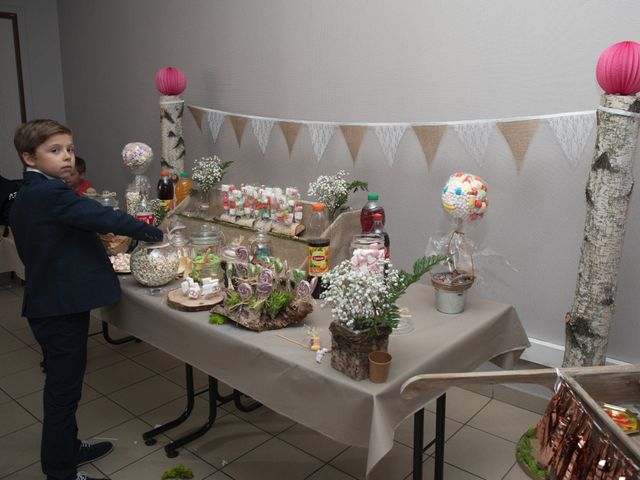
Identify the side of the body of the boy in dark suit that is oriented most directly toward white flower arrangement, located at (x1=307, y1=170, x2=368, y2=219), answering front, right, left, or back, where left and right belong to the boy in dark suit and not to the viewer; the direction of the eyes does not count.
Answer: front

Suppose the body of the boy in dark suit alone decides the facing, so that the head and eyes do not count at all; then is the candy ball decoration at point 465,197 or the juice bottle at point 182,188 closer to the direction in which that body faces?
the candy ball decoration

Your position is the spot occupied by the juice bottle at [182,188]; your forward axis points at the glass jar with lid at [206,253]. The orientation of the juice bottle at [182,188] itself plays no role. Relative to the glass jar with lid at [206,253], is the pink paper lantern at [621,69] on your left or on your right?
left

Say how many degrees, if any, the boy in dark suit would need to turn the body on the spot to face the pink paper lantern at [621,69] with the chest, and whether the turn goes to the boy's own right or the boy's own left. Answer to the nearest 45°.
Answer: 0° — they already face it

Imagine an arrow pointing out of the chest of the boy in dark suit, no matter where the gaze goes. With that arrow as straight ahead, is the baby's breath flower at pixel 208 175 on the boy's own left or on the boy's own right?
on the boy's own left

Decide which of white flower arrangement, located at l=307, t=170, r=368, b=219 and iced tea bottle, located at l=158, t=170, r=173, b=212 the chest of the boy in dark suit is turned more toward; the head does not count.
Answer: the white flower arrangement

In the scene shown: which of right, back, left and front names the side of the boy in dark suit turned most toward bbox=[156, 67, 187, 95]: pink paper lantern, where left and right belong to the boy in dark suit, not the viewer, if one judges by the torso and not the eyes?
left

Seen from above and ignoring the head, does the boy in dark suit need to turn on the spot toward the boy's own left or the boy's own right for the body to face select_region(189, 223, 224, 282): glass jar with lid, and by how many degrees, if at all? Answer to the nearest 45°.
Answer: approximately 45° to the boy's own left

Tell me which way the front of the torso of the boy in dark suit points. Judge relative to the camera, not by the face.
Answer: to the viewer's right
